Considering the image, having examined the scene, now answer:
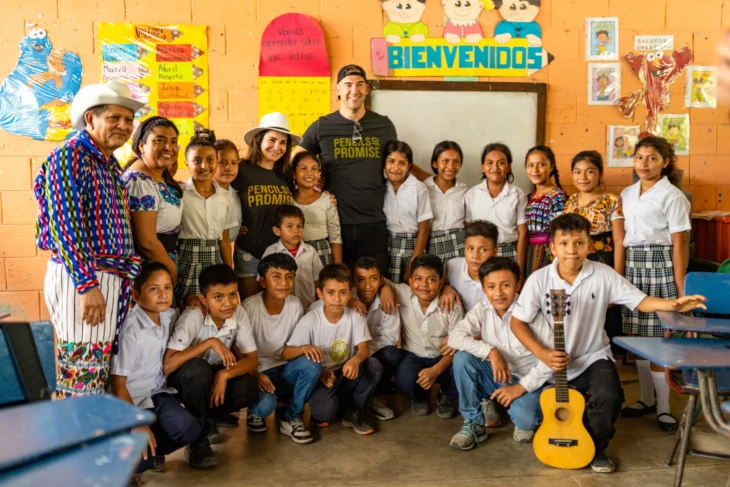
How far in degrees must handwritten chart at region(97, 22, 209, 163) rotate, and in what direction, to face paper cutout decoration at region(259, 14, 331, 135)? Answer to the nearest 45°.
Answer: approximately 90° to its left

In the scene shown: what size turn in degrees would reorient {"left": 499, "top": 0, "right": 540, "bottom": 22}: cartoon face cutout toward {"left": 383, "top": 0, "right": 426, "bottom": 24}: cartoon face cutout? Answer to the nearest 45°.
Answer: approximately 90° to its right

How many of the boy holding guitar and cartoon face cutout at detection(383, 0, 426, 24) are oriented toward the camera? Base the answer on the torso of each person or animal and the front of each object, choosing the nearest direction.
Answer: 2

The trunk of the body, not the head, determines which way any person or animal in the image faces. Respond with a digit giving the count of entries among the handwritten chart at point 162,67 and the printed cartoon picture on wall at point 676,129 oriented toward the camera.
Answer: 2
